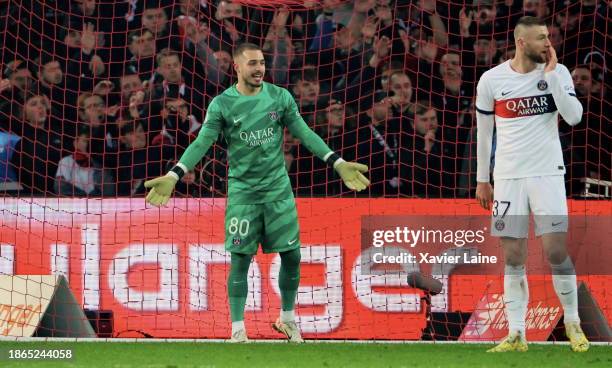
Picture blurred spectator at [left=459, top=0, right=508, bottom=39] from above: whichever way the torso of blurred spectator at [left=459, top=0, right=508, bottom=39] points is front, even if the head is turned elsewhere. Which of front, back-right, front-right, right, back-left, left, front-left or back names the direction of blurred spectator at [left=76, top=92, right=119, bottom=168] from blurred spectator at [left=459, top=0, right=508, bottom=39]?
right

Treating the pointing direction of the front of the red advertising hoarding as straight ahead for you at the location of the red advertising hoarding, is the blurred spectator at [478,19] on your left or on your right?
on your left

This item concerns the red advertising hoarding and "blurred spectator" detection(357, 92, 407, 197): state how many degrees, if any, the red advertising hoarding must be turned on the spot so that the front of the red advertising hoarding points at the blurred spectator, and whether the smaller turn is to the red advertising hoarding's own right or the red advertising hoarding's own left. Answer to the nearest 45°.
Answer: approximately 135° to the red advertising hoarding's own left

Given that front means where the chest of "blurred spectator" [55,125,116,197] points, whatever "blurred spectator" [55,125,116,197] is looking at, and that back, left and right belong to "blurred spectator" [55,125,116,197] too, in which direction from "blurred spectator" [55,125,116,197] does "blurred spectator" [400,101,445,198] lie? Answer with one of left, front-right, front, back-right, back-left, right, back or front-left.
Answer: left

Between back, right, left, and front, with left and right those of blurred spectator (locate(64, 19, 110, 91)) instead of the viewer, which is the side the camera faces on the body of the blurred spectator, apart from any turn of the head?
front

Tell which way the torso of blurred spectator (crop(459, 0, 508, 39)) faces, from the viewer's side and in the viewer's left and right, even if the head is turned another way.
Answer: facing the viewer

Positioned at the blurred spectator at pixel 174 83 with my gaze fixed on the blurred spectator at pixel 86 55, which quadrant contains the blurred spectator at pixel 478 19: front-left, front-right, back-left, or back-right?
back-right

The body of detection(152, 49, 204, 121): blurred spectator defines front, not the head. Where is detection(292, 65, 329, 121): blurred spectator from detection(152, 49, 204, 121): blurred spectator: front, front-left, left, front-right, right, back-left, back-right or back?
left

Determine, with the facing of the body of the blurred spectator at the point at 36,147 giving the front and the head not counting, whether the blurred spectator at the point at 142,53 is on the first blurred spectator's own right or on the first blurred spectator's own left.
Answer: on the first blurred spectator's own left

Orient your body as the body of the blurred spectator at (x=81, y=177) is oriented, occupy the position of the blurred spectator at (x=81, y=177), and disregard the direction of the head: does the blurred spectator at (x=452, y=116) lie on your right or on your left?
on your left
